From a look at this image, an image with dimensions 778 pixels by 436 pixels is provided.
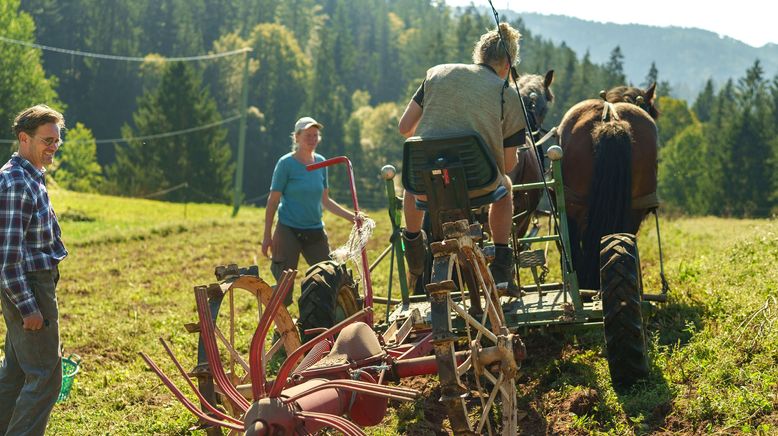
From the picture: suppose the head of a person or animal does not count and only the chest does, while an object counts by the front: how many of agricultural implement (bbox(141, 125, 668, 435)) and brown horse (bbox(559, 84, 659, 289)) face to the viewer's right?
0

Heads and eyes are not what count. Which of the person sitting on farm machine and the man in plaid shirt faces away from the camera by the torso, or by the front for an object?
the person sitting on farm machine

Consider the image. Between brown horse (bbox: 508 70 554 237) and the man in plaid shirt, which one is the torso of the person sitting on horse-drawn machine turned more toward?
the brown horse

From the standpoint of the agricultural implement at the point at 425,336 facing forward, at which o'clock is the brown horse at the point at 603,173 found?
The brown horse is roughly at 1 o'clock from the agricultural implement.

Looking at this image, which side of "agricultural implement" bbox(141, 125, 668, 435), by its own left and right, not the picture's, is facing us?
back

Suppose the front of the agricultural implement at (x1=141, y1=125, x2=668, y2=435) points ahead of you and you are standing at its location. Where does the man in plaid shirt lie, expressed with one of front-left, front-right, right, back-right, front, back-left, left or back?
left

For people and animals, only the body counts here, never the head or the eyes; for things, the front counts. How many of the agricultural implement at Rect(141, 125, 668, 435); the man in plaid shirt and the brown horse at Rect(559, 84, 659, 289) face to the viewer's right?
1

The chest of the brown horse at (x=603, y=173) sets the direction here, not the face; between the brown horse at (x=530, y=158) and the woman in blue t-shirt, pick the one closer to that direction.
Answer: the brown horse

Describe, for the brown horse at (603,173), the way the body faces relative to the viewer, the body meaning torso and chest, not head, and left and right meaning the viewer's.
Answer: facing away from the viewer

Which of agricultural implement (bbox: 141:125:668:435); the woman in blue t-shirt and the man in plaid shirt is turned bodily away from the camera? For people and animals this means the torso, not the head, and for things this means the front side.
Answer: the agricultural implement

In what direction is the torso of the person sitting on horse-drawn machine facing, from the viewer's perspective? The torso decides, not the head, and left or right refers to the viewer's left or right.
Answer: facing away from the viewer

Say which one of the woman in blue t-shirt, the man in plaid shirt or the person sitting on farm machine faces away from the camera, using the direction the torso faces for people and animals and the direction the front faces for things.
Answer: the person sitting on farm machine

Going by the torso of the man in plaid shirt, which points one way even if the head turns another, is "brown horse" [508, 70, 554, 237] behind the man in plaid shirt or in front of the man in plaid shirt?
in front

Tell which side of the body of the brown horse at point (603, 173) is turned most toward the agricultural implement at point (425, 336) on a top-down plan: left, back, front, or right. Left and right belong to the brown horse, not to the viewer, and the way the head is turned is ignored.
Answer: back

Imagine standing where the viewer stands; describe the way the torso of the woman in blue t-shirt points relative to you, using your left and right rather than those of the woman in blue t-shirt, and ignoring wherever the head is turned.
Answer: facing the viewer and to the right of the viewer
